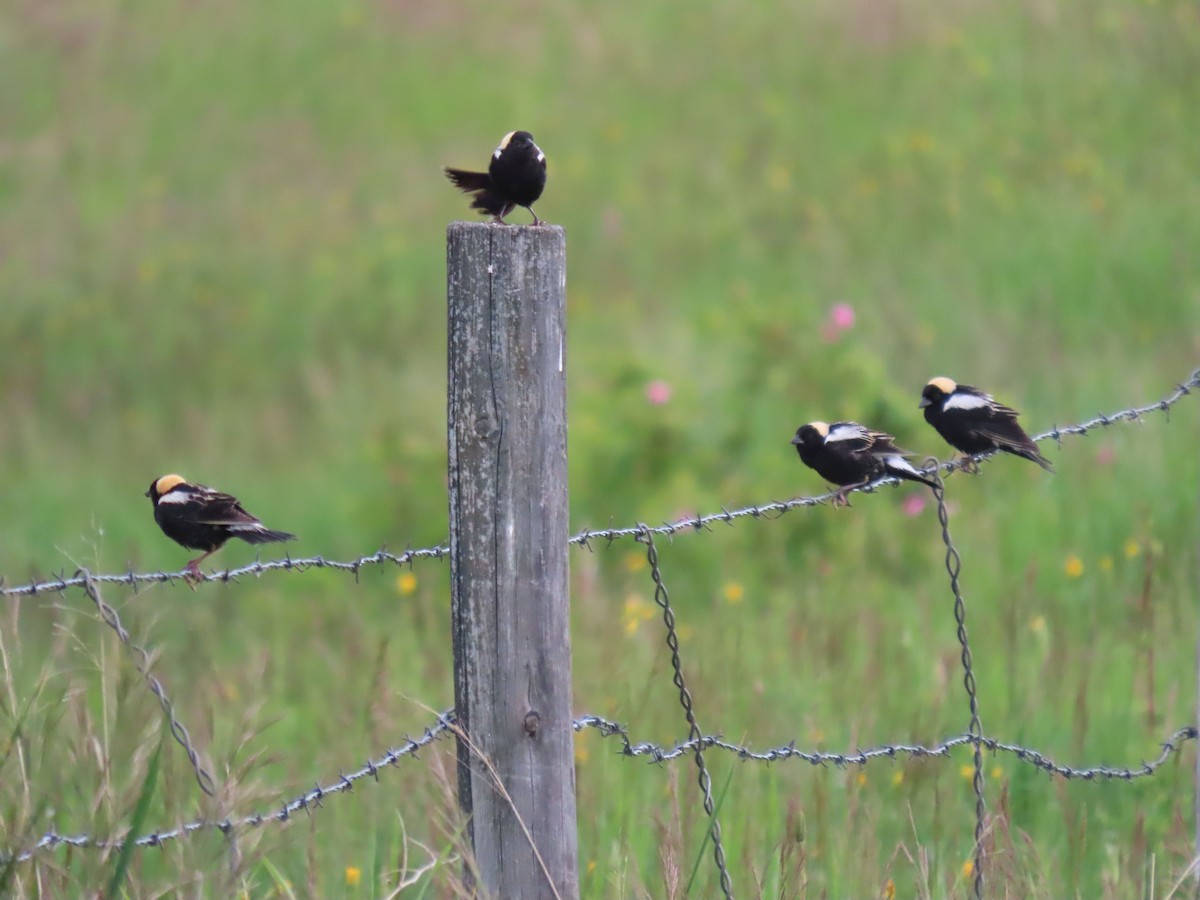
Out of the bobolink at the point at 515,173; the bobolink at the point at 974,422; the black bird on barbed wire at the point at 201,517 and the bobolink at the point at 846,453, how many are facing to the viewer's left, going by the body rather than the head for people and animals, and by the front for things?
3

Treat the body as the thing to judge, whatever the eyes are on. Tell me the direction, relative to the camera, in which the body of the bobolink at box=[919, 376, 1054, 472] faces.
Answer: to the viewer's left

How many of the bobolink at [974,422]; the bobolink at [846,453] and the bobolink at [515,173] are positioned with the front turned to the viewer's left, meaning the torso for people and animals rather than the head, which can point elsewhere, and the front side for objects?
2

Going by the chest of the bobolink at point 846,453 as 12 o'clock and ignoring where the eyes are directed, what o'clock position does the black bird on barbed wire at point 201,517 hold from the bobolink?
The black bird on barbed wire is roughly at 11 o'clock from the bobolink.

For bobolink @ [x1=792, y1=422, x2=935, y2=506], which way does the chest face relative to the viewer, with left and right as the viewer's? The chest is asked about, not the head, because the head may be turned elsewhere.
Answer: facing to the left of the viewer

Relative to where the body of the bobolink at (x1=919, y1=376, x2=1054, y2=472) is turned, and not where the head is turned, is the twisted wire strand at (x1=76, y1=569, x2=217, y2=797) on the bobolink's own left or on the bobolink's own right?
on the bobolink's own left

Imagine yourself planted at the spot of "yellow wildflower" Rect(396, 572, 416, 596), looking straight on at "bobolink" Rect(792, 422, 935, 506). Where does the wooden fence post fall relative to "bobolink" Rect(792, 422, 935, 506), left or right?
right

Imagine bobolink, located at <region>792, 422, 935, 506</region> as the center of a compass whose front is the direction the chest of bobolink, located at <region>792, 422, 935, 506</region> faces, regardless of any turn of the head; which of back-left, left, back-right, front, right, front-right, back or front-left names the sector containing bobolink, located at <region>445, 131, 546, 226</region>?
front-left

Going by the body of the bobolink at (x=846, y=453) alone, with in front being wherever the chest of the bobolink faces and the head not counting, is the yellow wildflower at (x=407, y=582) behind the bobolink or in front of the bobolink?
in front

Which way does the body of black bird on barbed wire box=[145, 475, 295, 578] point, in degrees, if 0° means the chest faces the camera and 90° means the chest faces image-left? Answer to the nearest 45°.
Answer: approximately 90°

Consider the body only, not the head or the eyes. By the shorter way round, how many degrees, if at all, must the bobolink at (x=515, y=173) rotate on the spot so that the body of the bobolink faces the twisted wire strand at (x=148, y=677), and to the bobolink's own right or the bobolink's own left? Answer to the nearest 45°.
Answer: approximately 45° to the bobolink's own right

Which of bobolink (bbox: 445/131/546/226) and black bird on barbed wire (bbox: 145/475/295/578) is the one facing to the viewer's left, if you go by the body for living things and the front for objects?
the black bird on barbed wire
